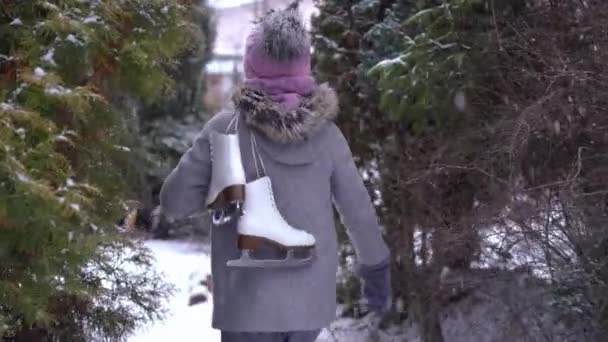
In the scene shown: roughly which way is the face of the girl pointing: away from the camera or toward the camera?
away from the camera

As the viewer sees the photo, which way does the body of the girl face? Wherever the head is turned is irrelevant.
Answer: away from the camera
